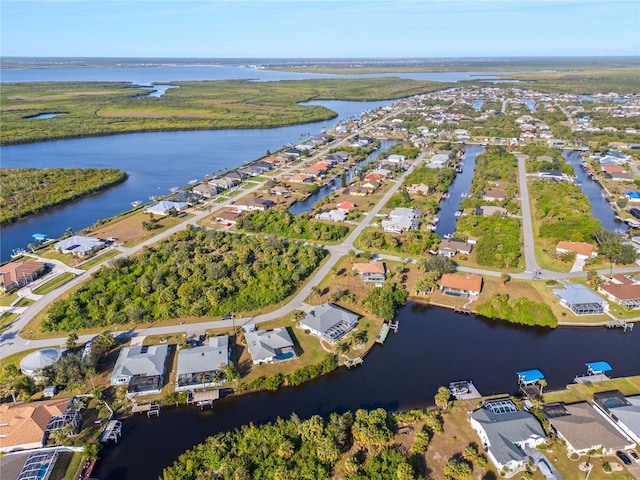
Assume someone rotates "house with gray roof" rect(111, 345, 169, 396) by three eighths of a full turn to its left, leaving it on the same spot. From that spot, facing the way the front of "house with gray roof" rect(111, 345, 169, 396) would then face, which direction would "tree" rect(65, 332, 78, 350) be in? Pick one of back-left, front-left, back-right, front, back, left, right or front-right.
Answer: right

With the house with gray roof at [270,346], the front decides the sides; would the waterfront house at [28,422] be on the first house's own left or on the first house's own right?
on the first house's own left

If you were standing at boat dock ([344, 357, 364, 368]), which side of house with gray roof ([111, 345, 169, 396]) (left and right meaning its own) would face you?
right

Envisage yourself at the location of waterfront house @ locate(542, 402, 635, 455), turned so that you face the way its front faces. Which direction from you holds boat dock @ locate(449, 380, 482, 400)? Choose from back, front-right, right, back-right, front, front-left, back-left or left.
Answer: right

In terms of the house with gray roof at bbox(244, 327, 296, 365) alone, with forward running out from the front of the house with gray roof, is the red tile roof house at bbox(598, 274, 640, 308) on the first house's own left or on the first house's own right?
on the first house's own right

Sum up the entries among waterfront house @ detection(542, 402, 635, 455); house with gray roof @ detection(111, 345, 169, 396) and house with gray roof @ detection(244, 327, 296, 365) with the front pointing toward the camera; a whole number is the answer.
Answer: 1

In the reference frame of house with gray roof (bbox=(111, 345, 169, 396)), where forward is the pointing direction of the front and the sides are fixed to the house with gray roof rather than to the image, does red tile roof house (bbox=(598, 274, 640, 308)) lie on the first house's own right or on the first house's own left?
on the first house's own right

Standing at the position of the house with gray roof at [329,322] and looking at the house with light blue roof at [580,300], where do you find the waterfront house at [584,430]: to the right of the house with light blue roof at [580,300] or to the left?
right

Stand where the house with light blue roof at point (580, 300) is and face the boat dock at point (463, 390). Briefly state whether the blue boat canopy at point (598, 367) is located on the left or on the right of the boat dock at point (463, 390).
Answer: left

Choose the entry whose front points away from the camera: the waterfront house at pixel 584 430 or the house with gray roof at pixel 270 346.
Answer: the house with gray roof

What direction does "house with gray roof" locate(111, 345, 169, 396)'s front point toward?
away from the camera

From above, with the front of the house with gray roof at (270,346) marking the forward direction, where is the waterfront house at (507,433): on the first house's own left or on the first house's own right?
on the first house's own right

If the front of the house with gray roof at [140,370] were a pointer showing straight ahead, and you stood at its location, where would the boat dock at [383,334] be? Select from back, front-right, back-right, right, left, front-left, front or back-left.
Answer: right

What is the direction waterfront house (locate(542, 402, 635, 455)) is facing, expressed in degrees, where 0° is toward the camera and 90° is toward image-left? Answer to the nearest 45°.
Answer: approximately 0°

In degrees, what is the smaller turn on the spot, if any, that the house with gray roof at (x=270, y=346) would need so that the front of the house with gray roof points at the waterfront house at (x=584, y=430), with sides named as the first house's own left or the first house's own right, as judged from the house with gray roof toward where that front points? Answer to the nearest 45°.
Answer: approximately 135° to the first house's own right

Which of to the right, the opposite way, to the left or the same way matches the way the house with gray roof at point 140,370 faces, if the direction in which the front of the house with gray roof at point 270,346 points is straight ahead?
the same way

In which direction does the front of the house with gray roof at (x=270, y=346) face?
away from the camera
